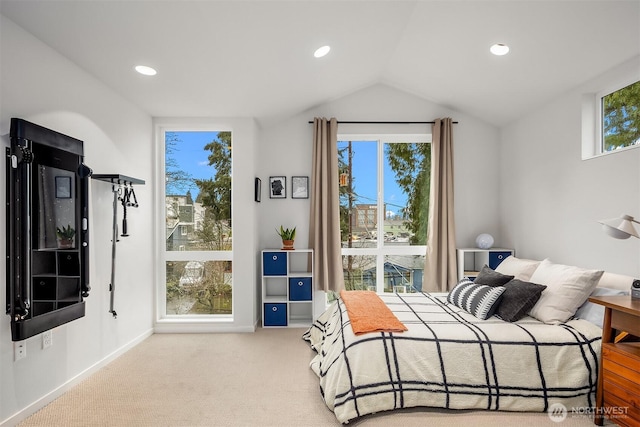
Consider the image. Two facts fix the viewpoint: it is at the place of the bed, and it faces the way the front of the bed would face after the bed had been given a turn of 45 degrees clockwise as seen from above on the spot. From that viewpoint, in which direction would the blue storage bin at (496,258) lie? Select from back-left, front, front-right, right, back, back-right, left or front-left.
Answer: front-right

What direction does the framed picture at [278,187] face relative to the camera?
toward the camera

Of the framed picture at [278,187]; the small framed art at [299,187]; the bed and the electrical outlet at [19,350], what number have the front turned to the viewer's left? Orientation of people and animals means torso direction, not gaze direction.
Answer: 1

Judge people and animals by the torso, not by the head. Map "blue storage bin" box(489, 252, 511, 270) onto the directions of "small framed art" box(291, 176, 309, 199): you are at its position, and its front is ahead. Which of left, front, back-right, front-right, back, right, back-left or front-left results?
left

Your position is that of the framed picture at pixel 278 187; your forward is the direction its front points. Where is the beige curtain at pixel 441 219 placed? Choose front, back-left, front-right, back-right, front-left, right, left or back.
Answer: left

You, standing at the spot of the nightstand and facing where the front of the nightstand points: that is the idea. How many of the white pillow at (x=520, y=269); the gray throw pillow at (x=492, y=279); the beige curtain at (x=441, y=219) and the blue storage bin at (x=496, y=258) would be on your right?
4

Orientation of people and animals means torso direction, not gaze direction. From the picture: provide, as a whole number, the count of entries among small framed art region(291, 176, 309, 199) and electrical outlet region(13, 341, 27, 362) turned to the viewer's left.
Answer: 0

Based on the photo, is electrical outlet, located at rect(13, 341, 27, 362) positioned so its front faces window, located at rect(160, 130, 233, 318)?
no

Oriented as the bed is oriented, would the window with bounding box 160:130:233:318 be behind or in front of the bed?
in front

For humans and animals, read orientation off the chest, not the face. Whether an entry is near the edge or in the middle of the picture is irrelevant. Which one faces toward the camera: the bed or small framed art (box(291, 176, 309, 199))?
the small framed art

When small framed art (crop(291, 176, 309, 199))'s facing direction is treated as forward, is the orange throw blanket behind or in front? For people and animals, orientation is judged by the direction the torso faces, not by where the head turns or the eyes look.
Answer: in front

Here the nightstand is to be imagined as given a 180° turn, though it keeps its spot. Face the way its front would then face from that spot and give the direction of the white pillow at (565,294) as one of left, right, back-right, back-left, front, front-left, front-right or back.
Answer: left

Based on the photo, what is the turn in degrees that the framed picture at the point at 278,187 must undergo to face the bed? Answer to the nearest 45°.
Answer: approximately 45° to its left

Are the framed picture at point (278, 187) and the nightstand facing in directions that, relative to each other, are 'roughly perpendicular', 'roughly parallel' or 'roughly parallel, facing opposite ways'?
roughly perpendicular

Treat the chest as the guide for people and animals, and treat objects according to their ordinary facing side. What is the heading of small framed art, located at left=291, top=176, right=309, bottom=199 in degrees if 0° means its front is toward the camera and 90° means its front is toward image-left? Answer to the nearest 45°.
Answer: approximately 0°

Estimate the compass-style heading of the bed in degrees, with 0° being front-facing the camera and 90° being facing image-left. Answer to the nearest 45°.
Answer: approximately 90°

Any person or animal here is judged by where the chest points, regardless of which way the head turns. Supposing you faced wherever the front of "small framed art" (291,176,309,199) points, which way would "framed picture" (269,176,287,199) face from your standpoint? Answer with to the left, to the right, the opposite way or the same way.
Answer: the same way

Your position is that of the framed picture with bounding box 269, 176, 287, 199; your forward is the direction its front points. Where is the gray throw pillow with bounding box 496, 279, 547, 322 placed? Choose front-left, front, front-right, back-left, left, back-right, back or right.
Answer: front-left

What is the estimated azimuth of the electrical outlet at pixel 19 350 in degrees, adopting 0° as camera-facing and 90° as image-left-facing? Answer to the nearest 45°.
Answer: approximately 315°

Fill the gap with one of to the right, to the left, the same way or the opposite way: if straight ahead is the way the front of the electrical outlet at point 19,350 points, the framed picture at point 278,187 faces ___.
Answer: to the right

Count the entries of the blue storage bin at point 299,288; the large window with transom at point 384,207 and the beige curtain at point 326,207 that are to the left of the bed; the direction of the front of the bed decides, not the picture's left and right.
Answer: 0
